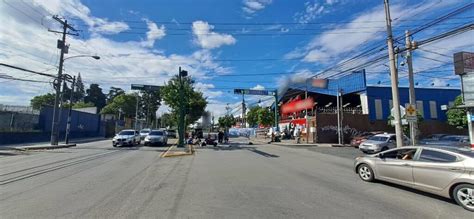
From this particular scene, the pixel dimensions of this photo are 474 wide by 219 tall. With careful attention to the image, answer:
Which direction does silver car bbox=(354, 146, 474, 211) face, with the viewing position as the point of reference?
facing away from the viewer and to the left of the viewer

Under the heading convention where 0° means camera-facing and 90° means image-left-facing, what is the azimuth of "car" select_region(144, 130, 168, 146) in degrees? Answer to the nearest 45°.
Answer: approximately 45°

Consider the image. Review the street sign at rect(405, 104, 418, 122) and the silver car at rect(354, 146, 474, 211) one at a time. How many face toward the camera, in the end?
1

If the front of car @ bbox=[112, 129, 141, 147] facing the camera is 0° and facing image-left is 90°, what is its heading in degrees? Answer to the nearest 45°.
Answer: approximately 45°

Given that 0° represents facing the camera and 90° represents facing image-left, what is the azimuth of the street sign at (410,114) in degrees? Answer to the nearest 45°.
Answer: approximately 0°

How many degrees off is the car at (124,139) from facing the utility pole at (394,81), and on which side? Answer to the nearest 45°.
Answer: approximately 90° to its left
